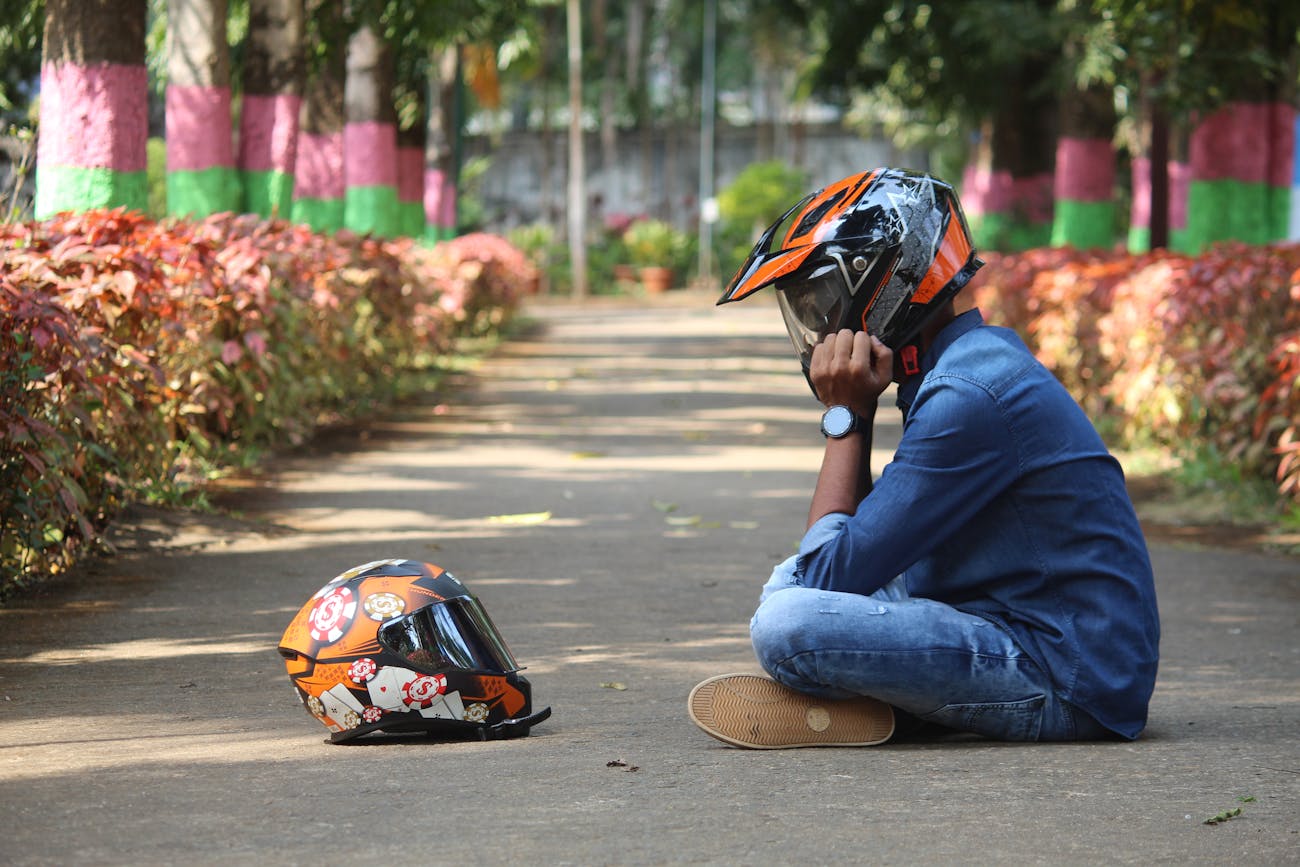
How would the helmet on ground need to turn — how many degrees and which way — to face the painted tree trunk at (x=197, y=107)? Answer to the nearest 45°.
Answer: approximately 90° to its left

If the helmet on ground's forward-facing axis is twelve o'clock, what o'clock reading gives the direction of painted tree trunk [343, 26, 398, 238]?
The painted tree trunk is roughly at 9 o'clock from the helmet on ground.

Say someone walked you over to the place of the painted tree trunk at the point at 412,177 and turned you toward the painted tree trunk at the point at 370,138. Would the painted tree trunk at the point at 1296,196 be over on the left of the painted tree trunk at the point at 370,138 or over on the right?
left

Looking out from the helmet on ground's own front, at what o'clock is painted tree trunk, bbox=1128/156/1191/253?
The painted tree trunk is roughly at 10 o'clock from the helmet on ground.

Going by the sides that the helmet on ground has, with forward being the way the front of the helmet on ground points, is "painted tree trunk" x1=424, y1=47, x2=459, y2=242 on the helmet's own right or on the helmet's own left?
on the helmet's own left

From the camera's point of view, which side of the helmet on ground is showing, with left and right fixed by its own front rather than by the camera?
right

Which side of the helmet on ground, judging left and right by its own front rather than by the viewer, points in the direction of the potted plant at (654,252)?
left

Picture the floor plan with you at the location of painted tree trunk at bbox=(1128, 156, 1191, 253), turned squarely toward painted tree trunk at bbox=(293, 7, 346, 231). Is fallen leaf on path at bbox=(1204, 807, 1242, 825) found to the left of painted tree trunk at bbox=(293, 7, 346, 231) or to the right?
left

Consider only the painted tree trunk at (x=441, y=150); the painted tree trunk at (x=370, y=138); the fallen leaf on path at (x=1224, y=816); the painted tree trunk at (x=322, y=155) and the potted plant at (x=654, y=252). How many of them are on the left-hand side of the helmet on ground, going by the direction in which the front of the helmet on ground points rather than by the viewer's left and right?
4

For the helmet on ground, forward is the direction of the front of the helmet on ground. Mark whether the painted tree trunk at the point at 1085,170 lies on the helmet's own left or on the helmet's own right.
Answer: on the helmet's own left
